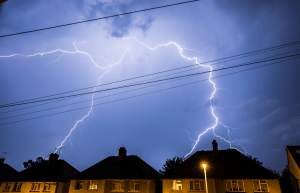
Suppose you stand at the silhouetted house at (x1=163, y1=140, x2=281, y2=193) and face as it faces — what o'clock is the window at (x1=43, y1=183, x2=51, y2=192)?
The window is roughly at 3 o'clock from the silhouetted house.

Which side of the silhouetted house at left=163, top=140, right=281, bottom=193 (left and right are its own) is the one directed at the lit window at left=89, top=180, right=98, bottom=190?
right

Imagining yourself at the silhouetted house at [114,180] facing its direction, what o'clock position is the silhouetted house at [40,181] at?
the silhouetted house at [40,181] is roughly at 4 o'clock from the silhouetted house at [114,180].

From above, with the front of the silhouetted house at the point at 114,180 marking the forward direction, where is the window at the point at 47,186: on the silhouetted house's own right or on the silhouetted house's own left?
on the silhouetted house's own right

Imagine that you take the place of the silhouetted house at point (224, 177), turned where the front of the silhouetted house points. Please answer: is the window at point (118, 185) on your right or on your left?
on your right

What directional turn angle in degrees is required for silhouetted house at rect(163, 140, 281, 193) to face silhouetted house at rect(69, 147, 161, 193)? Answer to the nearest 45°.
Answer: approximately 90° to its right

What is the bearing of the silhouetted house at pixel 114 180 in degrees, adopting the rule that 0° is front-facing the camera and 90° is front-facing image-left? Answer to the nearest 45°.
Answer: approximately 0°

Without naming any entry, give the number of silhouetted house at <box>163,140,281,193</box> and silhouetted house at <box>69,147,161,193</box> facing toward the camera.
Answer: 2

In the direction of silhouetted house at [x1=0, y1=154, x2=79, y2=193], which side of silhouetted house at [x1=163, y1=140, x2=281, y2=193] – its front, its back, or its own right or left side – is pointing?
right
